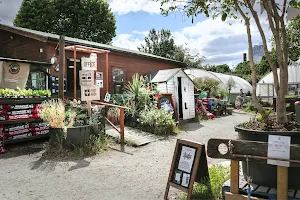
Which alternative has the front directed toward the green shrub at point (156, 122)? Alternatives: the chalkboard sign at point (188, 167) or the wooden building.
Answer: the wooden building

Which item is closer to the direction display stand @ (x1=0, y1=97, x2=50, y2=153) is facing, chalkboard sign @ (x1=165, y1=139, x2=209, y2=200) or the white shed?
the chalkboard sign

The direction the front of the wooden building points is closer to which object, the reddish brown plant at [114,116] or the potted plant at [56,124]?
the reddish brown plant

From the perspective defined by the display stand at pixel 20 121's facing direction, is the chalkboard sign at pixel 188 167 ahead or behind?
ahead

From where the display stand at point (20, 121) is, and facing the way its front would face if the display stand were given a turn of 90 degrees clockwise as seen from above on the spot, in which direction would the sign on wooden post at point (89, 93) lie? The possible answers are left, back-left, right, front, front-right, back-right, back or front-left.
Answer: back-left

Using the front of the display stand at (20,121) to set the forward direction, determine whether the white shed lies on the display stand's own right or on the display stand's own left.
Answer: on the display stand's own left

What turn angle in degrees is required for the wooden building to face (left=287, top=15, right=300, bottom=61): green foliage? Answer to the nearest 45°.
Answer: approximately 45° to its left

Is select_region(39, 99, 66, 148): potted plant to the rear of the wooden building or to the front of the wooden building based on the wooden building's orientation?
to the front

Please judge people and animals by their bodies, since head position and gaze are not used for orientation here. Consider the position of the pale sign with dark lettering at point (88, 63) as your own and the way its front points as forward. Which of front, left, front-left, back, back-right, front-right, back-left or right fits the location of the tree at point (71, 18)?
back

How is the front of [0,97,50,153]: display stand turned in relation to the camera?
facing the viewer and to the right of the viewer

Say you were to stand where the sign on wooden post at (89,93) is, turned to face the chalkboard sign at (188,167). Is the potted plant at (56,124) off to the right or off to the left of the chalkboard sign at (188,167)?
right

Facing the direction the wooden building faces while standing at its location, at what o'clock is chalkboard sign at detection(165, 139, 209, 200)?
The chalkboard sign is roughly at 1 o'clock from the wooden building.

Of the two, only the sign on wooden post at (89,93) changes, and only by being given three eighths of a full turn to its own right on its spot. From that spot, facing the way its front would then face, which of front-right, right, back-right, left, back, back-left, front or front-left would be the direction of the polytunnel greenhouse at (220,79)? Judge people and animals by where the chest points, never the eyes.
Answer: right

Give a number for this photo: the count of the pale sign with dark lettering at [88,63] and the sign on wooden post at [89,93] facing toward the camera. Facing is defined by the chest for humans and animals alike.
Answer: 2
